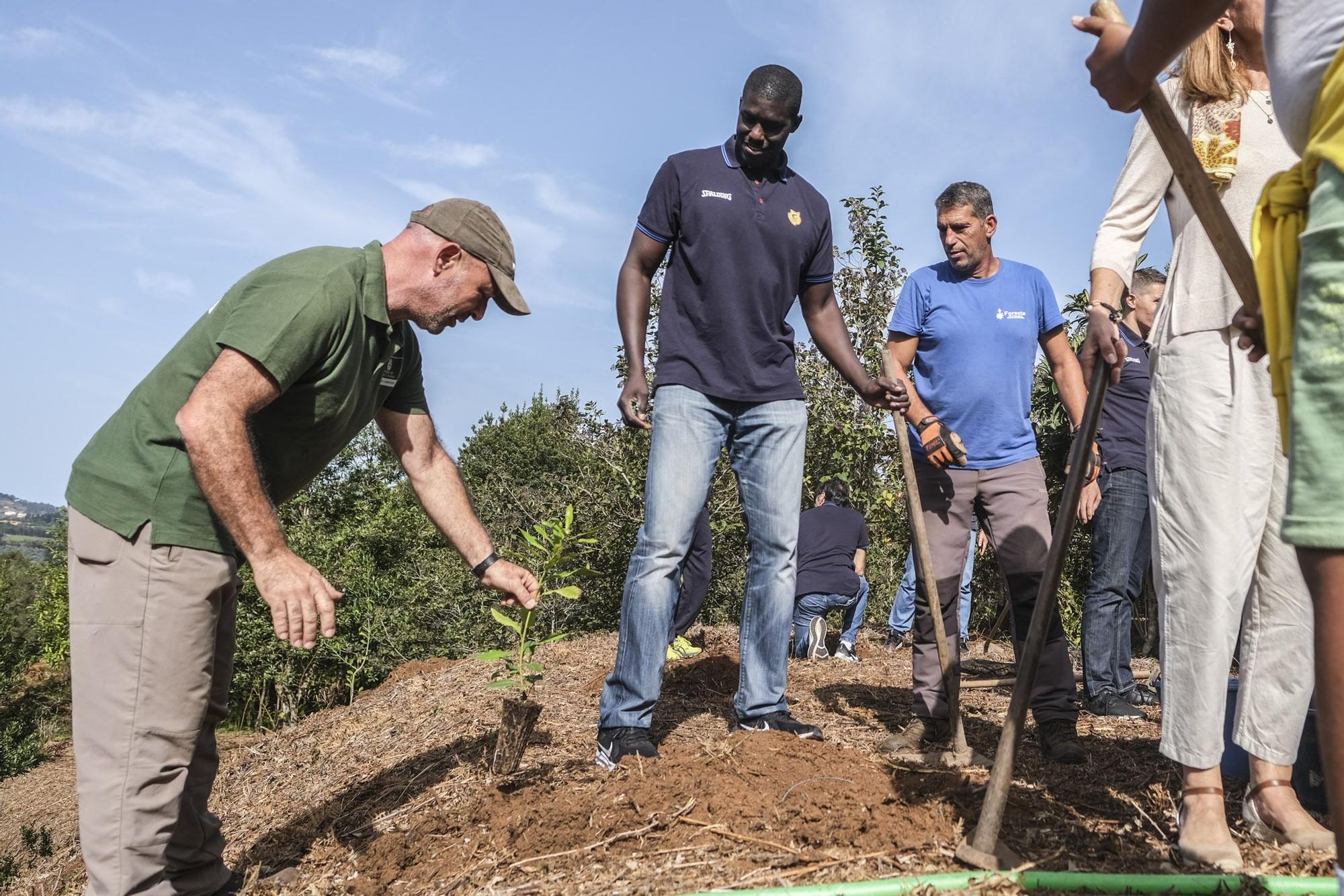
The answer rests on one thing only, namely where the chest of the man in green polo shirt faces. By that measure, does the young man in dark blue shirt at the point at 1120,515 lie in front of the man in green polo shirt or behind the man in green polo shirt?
in front

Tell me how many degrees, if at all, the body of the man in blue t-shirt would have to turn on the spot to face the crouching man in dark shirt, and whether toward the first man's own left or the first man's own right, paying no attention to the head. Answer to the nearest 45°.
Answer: approximately 180°

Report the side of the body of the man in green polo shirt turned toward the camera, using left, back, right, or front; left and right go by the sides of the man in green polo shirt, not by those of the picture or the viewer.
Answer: right

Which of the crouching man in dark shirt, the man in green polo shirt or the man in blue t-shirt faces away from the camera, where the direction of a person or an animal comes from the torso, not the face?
the crouching man in dark shirt

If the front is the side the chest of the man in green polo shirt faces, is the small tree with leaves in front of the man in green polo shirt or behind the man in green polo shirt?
in front

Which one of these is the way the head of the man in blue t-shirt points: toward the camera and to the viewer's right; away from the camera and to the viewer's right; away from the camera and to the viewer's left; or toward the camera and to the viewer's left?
toward the camera and to the viewer's left

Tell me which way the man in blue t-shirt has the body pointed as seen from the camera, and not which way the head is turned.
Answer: toward the camera

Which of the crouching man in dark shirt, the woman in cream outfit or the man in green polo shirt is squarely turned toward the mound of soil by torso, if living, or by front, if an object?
the man in green polo shirt

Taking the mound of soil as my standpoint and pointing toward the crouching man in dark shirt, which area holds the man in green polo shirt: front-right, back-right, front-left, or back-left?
back-left

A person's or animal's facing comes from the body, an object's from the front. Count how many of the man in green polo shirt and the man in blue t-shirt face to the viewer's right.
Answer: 1

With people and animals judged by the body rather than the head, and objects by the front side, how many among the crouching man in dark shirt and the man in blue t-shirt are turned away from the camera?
1

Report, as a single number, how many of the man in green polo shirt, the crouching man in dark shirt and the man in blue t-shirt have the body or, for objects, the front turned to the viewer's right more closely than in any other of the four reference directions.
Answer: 1

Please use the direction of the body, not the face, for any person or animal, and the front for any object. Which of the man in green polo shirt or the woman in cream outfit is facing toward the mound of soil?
the man in green polo shirt

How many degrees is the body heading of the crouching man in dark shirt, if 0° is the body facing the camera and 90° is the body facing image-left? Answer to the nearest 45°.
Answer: approximately 180°

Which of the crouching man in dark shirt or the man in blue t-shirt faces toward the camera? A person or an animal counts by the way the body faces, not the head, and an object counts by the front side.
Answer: the man in blue t-shirt

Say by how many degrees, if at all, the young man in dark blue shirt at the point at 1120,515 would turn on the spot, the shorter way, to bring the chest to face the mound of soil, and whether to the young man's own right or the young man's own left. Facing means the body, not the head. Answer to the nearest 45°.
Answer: approximately 45° to the young man's own right

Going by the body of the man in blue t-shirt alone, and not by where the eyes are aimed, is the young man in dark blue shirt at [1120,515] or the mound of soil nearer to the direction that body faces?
the mound of soil

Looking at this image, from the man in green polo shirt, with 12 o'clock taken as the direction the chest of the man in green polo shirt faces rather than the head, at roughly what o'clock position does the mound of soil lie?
The mound of soil is roughly at 12 o'clock from the man in green polo shirt.
